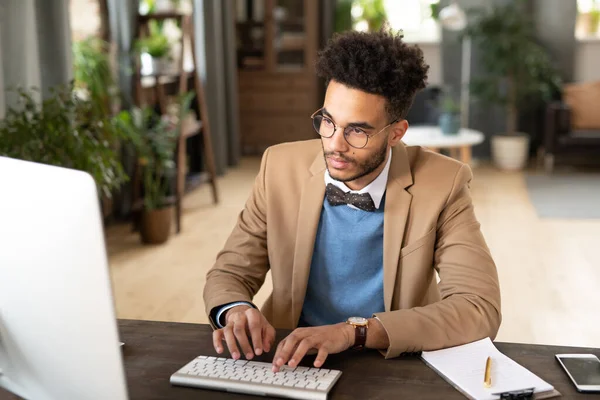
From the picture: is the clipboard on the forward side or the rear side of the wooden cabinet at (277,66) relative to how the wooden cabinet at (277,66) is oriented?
on the forward side

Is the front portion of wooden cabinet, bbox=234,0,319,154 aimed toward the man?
yes

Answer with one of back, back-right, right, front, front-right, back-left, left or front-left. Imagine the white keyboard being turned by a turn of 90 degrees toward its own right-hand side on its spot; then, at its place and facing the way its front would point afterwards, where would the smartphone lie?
front

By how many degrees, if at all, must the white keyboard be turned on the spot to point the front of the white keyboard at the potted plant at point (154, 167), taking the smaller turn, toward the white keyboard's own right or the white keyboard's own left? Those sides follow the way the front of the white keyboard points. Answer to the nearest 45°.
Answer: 0° — it already faces it

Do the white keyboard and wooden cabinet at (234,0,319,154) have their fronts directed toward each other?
yes

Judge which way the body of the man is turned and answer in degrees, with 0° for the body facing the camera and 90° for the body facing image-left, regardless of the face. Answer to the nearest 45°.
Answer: approximately 45°

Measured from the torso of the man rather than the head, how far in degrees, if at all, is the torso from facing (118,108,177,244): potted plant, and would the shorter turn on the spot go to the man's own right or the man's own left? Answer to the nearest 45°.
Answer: approximately 90° to the man's own right

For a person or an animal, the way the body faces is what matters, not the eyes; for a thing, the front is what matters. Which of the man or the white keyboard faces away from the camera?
the white keyboard

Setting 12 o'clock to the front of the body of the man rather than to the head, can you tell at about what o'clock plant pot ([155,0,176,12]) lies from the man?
The plant pot is roughly at 4 o'clock from the man.

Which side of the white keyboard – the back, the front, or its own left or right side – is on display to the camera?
back
